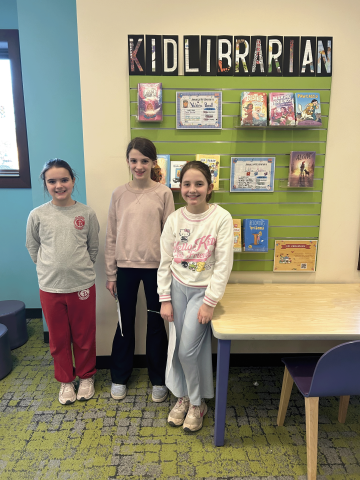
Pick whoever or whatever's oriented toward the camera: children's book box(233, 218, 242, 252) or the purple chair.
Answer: the children's book

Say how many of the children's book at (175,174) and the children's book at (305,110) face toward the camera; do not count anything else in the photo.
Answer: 2

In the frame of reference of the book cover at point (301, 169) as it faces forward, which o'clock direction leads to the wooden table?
The wooden table is roughly at 12 o'clock from the book cover.

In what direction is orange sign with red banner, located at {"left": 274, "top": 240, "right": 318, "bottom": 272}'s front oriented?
toward the camera

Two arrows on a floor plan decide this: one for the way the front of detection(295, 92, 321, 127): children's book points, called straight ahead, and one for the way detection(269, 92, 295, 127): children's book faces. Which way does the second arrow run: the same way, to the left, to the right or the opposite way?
the same way

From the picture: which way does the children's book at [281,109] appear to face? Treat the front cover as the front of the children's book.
toward the camera

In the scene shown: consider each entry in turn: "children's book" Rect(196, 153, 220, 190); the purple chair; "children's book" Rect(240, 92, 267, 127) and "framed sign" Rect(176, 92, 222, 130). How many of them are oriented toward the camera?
3

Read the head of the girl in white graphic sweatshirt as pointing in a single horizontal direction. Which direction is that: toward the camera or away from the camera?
toward the camera

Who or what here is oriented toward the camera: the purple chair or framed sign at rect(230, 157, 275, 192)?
the framed sign

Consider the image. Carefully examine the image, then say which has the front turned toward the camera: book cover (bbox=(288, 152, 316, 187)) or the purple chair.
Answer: the book cover

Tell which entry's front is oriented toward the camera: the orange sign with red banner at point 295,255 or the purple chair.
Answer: the orange sign with red banner

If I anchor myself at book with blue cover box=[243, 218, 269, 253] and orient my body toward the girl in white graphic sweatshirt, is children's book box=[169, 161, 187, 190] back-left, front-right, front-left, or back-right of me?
front-right

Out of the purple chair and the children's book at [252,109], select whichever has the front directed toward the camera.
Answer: the children's book

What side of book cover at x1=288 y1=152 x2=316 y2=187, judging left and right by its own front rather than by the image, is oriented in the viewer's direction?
front

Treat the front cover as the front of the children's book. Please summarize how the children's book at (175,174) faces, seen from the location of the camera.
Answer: facing the viewer
